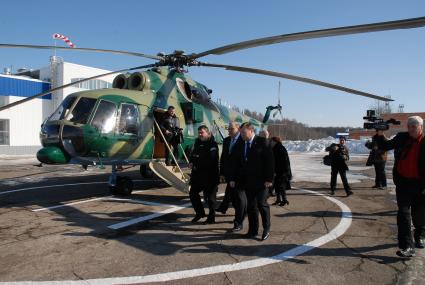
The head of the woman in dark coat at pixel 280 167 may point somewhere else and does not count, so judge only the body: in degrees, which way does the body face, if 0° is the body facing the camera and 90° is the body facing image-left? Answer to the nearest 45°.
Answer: approximately 90°

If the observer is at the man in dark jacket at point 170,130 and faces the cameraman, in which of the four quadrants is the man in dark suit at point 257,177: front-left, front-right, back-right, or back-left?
front-right

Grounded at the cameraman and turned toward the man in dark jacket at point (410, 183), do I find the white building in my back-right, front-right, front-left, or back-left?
back-right

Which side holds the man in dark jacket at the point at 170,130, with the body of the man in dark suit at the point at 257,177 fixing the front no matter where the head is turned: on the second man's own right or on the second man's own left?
on the second man's own right

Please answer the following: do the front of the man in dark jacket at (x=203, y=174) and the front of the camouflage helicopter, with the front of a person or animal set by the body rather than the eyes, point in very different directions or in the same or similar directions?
same or similar directions

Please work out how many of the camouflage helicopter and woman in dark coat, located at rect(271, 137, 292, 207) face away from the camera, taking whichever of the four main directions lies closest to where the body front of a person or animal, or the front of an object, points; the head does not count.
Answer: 0

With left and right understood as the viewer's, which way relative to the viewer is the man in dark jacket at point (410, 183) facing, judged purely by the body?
facing the viewer and to the left of the viewer

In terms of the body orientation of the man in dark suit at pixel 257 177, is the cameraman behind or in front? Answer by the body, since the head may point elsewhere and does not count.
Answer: behind

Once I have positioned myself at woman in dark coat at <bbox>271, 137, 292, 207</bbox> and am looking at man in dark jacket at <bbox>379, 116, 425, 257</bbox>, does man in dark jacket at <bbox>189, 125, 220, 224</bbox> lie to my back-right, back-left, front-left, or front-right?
front-right
